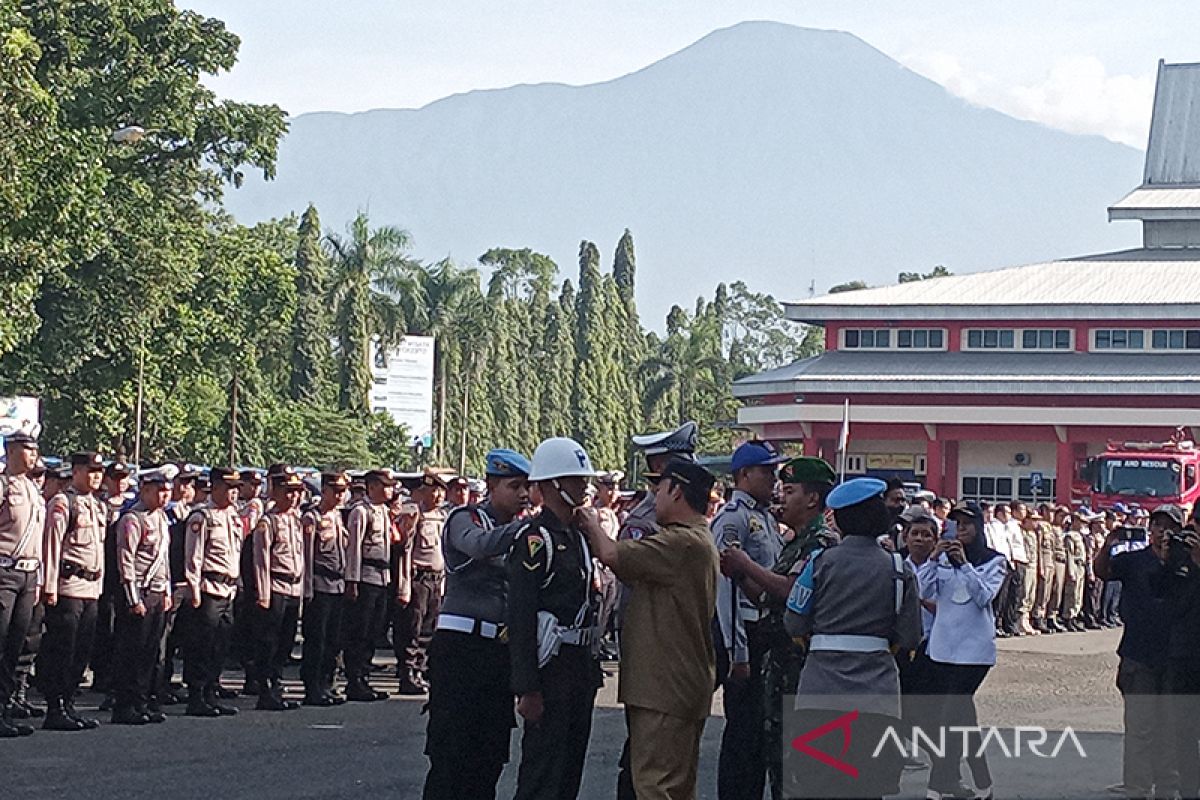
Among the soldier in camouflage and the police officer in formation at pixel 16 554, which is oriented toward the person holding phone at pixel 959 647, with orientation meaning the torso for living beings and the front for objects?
the police officer in formation

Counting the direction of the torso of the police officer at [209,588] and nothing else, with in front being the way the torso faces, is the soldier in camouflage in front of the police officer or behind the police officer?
in front

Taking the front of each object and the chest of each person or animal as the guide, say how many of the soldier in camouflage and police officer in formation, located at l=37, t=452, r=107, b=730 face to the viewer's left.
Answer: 1

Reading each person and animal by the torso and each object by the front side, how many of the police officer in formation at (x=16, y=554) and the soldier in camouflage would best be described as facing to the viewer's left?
1

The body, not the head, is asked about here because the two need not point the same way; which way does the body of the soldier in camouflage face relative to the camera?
to the viewer's left

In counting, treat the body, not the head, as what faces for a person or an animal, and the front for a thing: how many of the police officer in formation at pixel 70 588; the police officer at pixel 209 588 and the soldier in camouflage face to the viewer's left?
1

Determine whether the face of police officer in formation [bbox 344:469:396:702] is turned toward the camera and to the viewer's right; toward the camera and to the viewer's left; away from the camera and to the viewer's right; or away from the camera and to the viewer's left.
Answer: toward the camera and to the viewer's right

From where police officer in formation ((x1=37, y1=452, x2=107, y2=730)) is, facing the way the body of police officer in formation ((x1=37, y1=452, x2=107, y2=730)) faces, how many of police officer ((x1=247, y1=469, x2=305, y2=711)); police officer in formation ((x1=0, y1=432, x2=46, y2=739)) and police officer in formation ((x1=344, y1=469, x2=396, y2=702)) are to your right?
1

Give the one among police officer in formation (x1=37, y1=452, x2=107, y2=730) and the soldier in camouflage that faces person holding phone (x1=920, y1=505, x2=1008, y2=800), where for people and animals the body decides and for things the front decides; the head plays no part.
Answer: the police officer in formation

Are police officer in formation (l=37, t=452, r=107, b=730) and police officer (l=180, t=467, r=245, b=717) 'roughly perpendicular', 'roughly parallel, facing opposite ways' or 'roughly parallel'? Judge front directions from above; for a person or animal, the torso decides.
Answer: roughly parallel

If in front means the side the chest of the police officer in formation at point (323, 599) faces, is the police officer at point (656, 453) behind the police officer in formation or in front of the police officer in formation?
in front
